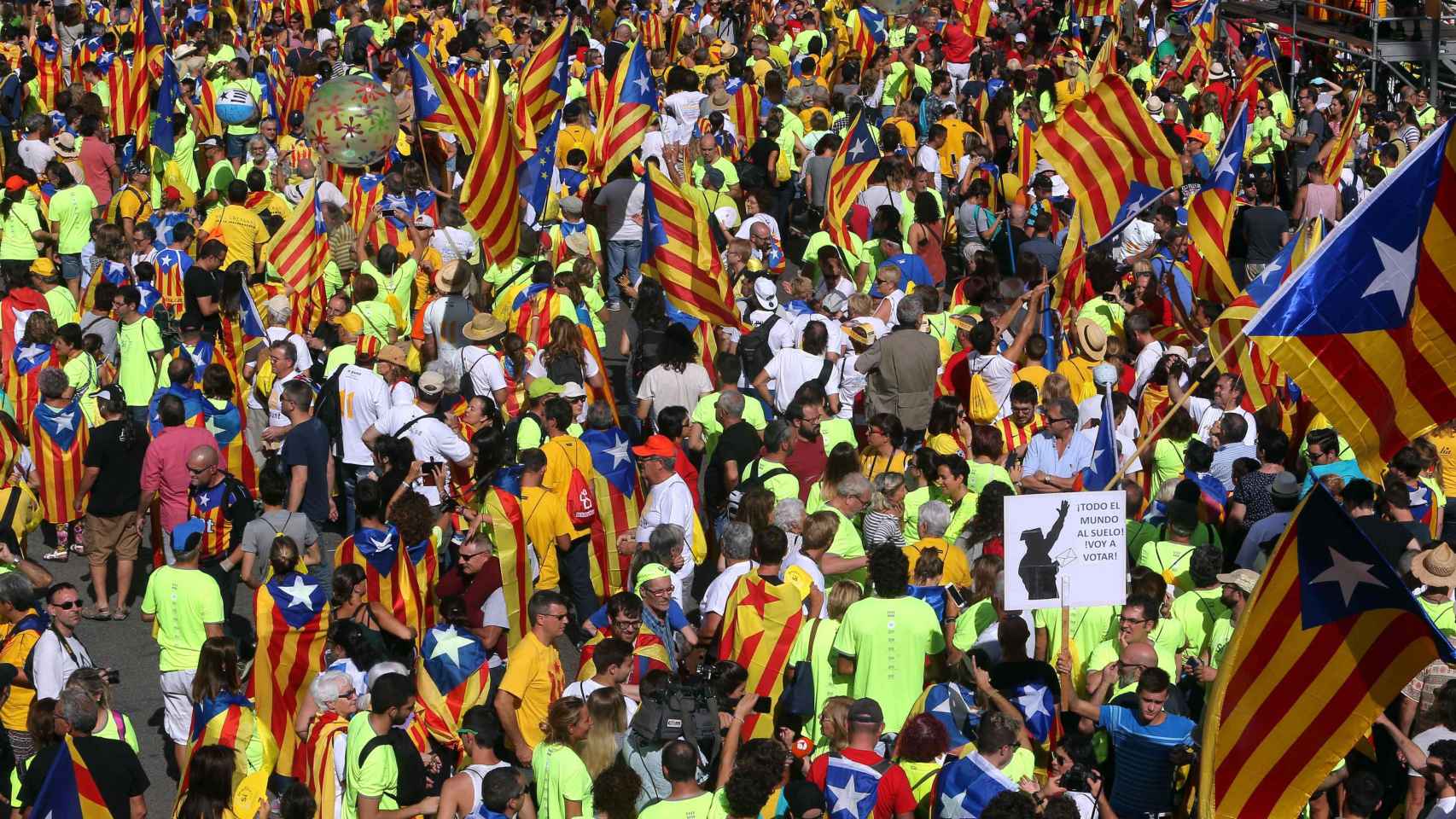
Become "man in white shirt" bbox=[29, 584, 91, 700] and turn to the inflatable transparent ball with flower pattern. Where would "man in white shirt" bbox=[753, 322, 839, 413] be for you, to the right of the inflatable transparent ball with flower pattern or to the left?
right

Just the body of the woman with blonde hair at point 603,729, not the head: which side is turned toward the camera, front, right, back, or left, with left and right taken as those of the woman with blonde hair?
back

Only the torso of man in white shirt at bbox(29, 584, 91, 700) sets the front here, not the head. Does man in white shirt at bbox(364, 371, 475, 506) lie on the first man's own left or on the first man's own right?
on the first man's own left

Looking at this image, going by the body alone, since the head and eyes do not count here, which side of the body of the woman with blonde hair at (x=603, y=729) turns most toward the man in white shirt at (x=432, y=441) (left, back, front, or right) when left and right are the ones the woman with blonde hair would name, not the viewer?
front

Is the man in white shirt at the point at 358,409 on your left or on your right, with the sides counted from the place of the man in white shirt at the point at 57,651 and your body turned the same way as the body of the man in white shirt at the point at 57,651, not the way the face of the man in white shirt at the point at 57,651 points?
on your left

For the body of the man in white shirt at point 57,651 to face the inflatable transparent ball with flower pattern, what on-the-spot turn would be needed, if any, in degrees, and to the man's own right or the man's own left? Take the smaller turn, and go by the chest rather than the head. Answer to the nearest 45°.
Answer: approximately 135° to the man's own left

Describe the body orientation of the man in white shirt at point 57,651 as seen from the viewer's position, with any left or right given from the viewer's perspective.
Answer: facing the viewer and to the right of the viewer

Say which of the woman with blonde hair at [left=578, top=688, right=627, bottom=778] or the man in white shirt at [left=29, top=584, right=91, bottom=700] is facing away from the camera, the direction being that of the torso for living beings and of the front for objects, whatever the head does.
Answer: the woman with blonde hair

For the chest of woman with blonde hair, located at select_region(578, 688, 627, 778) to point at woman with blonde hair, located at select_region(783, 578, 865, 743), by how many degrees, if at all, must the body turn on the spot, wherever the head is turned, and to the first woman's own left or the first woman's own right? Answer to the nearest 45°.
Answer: approximately 45° to the first woman's own right

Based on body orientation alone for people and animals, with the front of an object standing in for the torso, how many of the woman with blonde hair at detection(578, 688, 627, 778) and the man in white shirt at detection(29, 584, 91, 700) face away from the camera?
1
